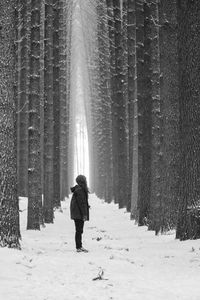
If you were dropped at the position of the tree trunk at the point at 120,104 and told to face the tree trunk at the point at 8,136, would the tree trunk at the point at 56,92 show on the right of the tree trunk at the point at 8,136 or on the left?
right

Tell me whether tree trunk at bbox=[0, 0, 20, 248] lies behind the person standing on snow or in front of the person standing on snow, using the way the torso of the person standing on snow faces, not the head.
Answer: behind

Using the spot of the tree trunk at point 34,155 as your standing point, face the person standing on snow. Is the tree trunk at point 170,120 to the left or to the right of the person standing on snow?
left

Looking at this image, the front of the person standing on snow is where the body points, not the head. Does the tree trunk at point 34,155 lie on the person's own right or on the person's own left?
on the person's own left

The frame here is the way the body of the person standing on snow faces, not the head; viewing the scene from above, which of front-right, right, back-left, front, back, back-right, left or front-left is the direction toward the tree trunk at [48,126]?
left

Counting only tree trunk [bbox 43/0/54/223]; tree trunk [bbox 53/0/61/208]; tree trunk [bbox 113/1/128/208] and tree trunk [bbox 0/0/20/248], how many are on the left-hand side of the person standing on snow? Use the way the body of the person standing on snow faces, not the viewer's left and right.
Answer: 3

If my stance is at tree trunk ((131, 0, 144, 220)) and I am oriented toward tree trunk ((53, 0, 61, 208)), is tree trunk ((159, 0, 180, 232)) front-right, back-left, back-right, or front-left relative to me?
back-left
